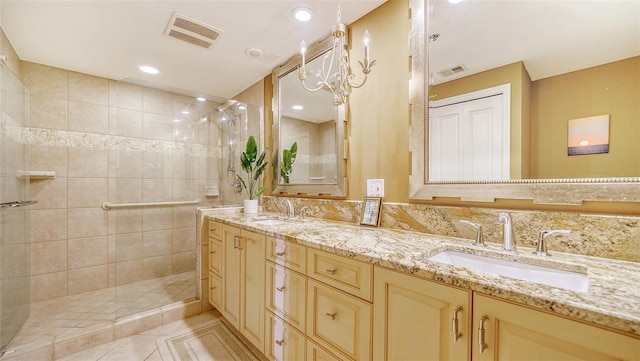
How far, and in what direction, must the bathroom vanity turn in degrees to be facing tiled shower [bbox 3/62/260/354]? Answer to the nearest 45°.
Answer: approximately 45° to its right

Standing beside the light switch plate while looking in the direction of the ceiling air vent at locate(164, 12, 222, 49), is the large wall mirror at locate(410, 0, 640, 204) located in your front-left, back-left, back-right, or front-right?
back-left

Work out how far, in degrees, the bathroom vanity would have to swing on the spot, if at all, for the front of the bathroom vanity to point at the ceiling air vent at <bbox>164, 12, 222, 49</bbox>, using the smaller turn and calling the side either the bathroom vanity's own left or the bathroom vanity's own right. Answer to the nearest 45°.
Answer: approximately 45° to the bathroom vanity's own right

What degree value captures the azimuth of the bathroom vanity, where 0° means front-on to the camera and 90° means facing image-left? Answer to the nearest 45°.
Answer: approximately 45°

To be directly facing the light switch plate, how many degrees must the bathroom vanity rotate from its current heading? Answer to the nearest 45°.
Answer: approximately 135° to its right

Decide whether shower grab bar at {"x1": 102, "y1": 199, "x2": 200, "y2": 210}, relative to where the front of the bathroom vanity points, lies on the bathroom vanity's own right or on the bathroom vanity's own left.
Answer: on the bathroom vanity's own right
